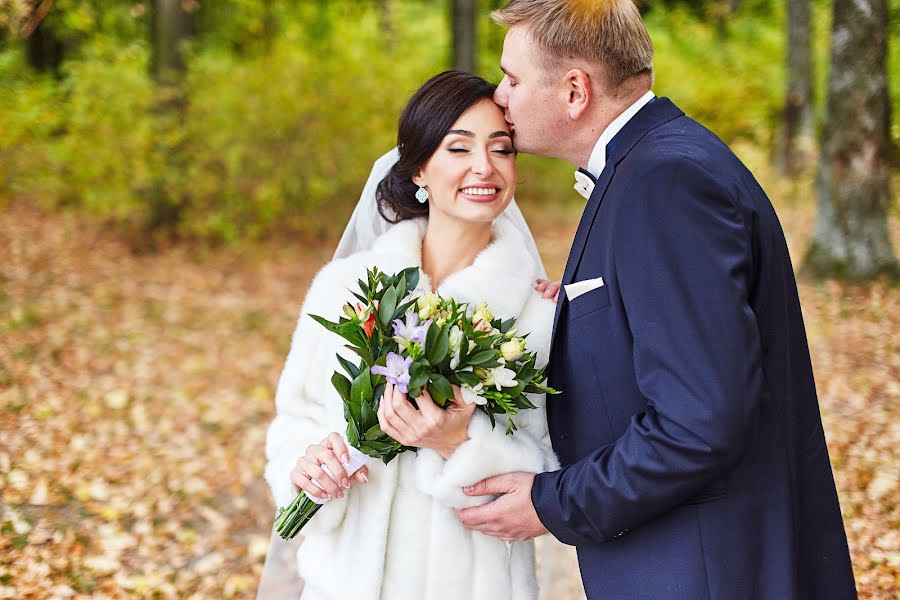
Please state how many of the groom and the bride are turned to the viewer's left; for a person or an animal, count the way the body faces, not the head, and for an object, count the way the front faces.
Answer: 1

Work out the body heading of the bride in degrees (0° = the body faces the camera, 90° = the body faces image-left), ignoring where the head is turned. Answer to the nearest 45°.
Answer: approximately 0°

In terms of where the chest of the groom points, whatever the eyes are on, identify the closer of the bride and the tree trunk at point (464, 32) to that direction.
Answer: the bride

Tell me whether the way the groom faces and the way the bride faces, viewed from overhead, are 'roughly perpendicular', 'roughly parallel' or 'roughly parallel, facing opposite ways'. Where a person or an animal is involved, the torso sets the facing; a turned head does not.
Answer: roughly perpendicular

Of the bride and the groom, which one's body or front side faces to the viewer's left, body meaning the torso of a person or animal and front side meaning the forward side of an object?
the groom

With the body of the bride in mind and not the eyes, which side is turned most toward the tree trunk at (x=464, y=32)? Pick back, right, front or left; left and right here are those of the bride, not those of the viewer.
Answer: back

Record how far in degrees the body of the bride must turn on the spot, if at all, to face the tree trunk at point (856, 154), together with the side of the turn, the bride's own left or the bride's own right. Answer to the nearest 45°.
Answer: approximately 135° to the bride's own left

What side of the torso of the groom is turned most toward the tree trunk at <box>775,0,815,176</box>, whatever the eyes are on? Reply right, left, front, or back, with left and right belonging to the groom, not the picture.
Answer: right

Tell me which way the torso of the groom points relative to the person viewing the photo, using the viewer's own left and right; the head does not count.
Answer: facing to the left of the viewer

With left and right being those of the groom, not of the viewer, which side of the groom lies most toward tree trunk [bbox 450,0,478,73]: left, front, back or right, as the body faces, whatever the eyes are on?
right

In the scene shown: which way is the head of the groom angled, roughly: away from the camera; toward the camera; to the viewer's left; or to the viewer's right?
to the viewer's left
